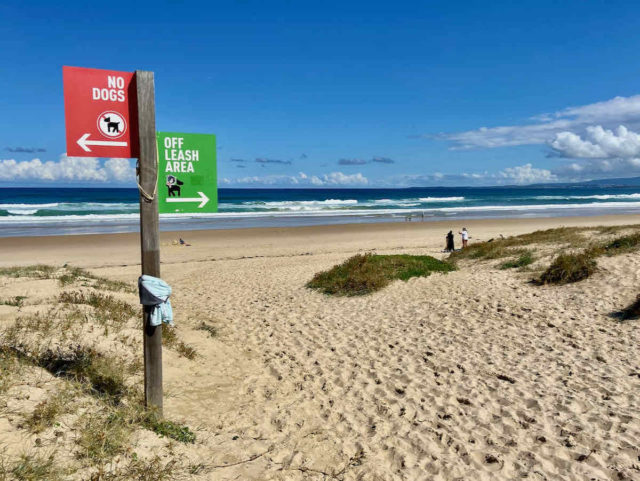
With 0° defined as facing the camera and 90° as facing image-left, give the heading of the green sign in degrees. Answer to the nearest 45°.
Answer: approximately 0°

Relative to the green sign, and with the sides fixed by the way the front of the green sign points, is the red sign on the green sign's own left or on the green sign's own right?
on the green sign's own right

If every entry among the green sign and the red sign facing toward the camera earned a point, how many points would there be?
2

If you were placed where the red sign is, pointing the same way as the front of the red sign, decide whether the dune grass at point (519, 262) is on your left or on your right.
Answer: on your left

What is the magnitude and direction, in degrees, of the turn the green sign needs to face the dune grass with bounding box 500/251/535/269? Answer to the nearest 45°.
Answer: approximately 135° to its left

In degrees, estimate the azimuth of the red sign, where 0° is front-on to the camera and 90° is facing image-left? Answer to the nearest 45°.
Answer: approximately 0°

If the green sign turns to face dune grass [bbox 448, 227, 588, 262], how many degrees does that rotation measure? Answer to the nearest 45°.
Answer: approximately 135° to its left

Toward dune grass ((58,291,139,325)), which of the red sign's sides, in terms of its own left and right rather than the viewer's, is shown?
back

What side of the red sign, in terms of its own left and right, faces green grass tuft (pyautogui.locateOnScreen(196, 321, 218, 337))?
back
